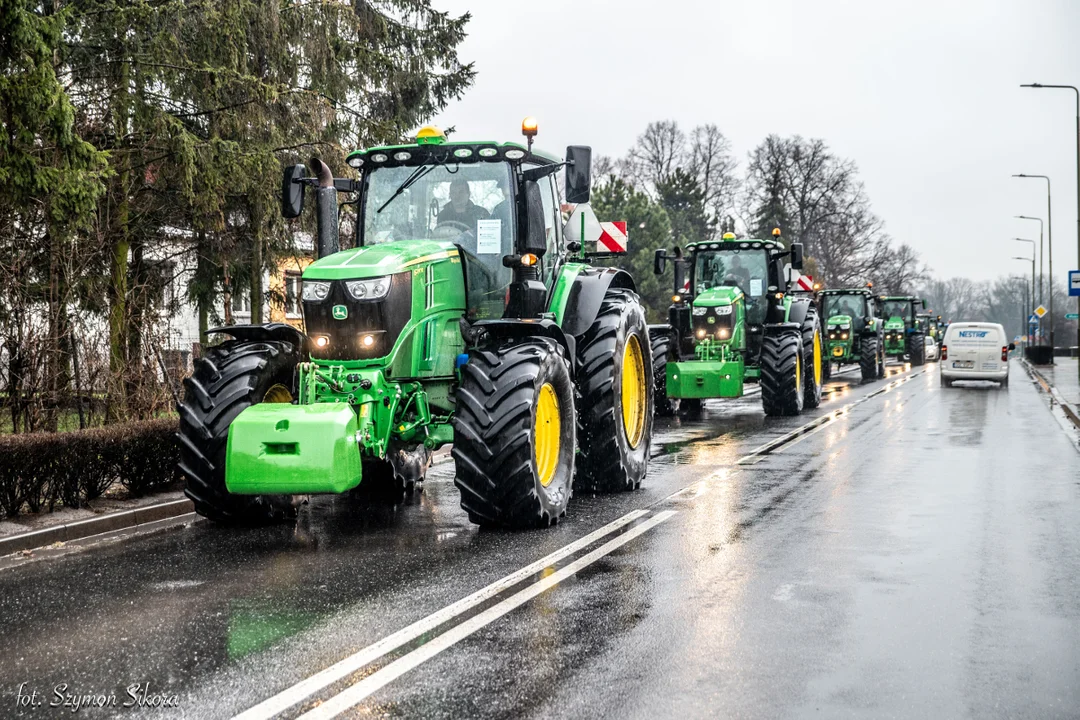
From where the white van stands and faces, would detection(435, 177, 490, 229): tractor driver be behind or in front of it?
behind

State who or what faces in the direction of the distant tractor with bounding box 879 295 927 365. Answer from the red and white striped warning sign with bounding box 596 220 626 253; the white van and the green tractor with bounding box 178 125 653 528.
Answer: the white van

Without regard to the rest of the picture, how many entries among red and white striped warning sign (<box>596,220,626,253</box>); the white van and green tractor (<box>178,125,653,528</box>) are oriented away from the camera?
1

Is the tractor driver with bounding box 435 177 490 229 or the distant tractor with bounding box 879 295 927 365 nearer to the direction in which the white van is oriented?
the distant tractor

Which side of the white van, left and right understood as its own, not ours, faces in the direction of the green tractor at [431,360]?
back

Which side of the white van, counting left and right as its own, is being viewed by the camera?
back

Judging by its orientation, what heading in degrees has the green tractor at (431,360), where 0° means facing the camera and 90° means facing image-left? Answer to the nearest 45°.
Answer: approximately 45°

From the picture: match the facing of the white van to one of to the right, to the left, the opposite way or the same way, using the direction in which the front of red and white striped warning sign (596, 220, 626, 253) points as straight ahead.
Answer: the opposite way

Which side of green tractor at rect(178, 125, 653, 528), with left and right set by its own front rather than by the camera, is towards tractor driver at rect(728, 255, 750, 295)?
back

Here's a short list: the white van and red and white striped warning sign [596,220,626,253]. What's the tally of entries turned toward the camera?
1
